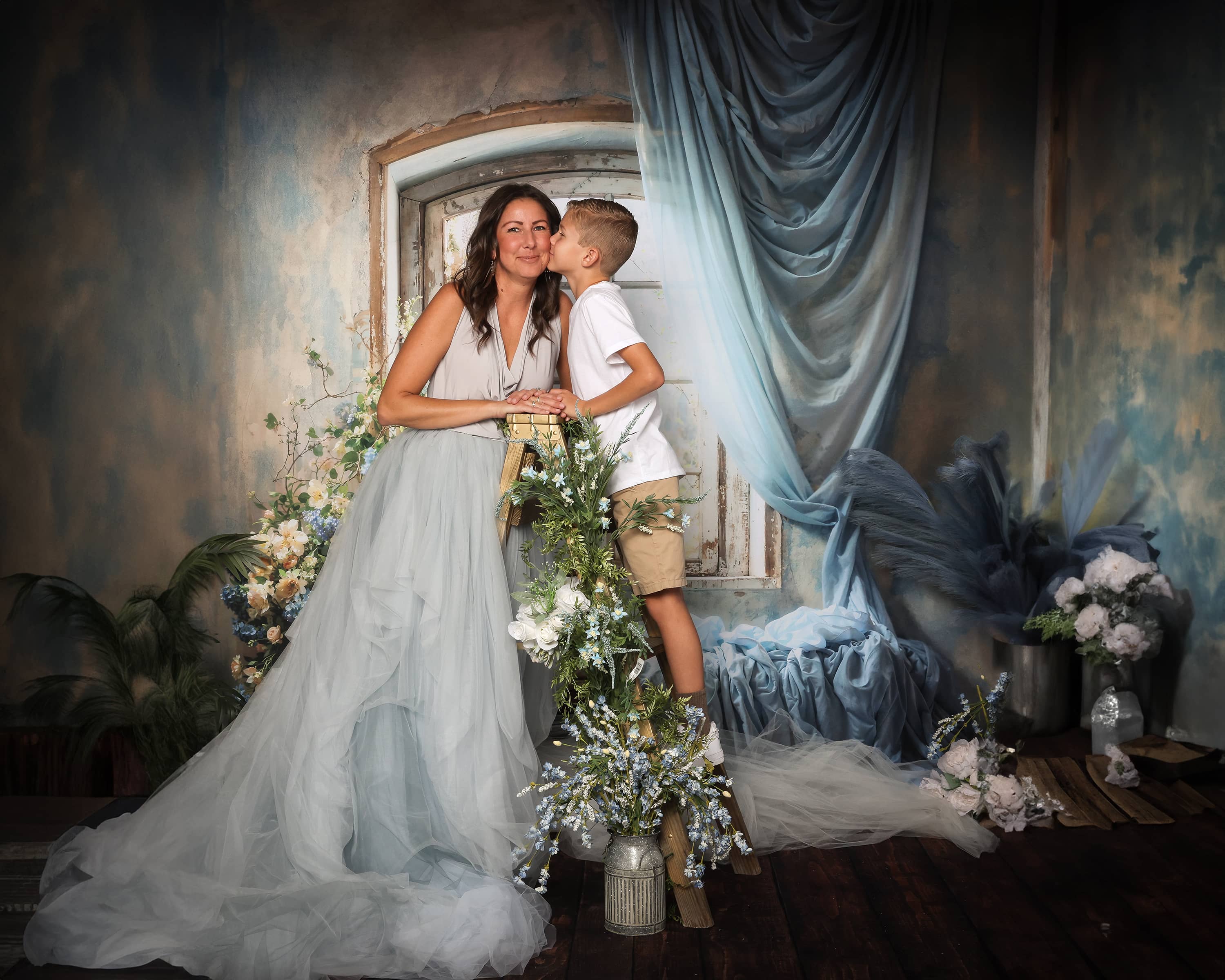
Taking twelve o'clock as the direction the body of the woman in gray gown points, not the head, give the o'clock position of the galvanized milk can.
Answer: The galvanized milk can is roughly at 11 o'clock from the woman in gray gown.

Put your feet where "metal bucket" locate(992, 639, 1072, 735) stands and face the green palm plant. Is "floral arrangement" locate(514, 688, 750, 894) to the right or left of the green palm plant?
left

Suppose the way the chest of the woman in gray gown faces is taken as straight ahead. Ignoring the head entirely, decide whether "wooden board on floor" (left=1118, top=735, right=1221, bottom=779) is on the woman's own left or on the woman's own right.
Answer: on the woman's own left

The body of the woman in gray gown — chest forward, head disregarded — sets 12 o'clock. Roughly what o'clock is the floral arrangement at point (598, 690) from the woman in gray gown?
The floral arrangement is roughly at 11 o'clock from the woman in gray gown.

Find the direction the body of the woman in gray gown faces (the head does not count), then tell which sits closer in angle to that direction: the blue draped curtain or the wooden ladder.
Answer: the wooden ladder

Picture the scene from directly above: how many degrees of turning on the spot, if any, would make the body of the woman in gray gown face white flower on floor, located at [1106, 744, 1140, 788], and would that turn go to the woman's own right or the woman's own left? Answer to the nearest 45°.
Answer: approximately 45° to the woman's own left

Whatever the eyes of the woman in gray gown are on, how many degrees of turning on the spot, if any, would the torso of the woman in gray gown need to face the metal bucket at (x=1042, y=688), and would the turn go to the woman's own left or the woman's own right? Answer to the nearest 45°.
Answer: approximately 90° to the woman's own left

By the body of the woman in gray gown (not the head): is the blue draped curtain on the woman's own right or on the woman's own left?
on the woman's own left

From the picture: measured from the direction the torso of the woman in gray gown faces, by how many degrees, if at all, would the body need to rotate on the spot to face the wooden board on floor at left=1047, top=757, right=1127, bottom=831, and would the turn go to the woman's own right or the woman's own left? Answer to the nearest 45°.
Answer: approximately 45° to the woman's own left

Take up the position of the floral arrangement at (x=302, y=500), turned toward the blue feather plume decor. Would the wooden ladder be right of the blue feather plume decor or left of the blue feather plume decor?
right

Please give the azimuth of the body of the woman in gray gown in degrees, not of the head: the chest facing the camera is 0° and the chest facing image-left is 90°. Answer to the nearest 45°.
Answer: approximately 315°
